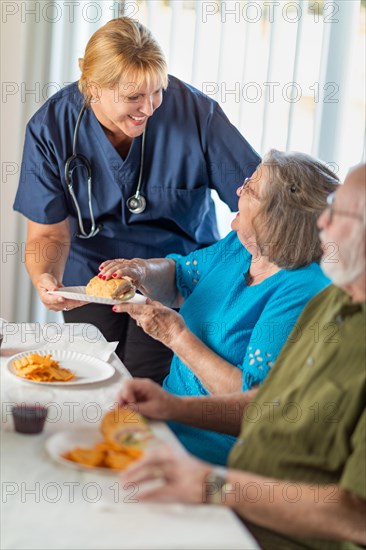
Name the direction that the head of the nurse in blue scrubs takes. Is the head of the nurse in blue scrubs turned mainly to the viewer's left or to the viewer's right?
to the viewer's right

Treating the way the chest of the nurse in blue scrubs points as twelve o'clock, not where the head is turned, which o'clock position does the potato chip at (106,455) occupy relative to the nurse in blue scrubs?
The potato chip is roughly at 12 o'clock from the nurse in blue scrubs.

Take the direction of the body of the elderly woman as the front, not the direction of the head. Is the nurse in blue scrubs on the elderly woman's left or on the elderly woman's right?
on the elderly woman's right

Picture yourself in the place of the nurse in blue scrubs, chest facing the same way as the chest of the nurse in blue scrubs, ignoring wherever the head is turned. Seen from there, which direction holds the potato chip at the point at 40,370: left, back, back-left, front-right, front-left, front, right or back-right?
front

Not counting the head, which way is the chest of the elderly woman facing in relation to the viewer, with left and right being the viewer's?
facing the viewer and to the left of the viewer

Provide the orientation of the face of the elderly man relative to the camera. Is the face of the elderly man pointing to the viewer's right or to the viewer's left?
to the viewer's left

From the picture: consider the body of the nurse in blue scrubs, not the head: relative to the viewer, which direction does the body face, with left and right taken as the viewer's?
facing the viewer

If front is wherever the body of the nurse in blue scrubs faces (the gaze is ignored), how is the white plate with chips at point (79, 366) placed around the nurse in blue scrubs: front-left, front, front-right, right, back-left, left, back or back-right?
front

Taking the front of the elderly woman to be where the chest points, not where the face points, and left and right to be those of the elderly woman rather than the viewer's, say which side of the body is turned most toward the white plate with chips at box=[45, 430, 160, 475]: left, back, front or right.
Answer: front

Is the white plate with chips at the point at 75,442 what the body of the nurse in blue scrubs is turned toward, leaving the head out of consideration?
yes

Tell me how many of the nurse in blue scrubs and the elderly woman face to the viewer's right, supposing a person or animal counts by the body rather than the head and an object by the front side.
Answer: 0
